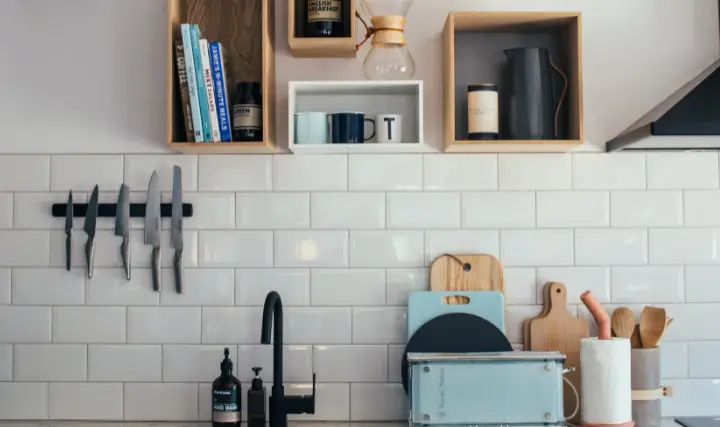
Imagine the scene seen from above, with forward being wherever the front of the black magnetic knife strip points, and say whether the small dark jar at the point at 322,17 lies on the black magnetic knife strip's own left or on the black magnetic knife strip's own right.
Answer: on the black magnetic knife strip's own left

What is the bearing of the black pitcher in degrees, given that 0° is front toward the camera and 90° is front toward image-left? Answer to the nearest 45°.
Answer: approximately 90°
